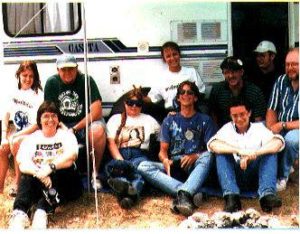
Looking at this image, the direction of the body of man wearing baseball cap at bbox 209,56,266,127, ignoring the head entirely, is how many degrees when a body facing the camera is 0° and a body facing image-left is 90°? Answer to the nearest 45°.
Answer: approximately 0°

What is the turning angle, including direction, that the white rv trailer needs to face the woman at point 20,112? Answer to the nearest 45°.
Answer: approximately 180°

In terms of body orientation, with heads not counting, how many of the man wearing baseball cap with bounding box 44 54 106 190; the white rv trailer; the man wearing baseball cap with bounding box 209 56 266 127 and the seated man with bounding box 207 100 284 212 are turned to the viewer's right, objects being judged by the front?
1

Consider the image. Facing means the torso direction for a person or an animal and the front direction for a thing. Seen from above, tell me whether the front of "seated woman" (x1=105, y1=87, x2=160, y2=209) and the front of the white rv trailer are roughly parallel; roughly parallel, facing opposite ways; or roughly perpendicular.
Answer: roughly perpendicular

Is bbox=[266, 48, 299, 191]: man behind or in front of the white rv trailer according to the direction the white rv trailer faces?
in front

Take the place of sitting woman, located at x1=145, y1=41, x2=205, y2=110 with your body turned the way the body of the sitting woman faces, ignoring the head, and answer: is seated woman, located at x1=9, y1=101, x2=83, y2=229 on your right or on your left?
on your right

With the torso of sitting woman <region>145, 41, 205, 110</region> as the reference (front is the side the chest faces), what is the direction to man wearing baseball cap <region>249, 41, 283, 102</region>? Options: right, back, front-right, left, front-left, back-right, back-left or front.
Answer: left
